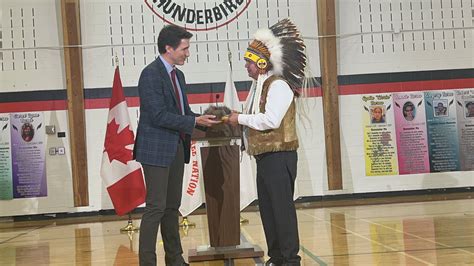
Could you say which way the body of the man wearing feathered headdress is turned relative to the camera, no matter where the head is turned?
to the viewer's left

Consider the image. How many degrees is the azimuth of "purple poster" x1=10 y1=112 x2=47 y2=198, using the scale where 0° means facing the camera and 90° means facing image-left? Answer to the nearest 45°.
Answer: approximately 0°

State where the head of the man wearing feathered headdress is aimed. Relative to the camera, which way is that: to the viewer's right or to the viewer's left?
to the viewer's left

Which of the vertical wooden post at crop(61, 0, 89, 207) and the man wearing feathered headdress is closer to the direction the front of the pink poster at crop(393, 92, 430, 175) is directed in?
the man wearing feathered headdress

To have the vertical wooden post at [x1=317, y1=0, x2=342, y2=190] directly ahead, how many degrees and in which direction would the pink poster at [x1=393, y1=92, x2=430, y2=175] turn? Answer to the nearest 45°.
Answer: approximately 45° to its right
